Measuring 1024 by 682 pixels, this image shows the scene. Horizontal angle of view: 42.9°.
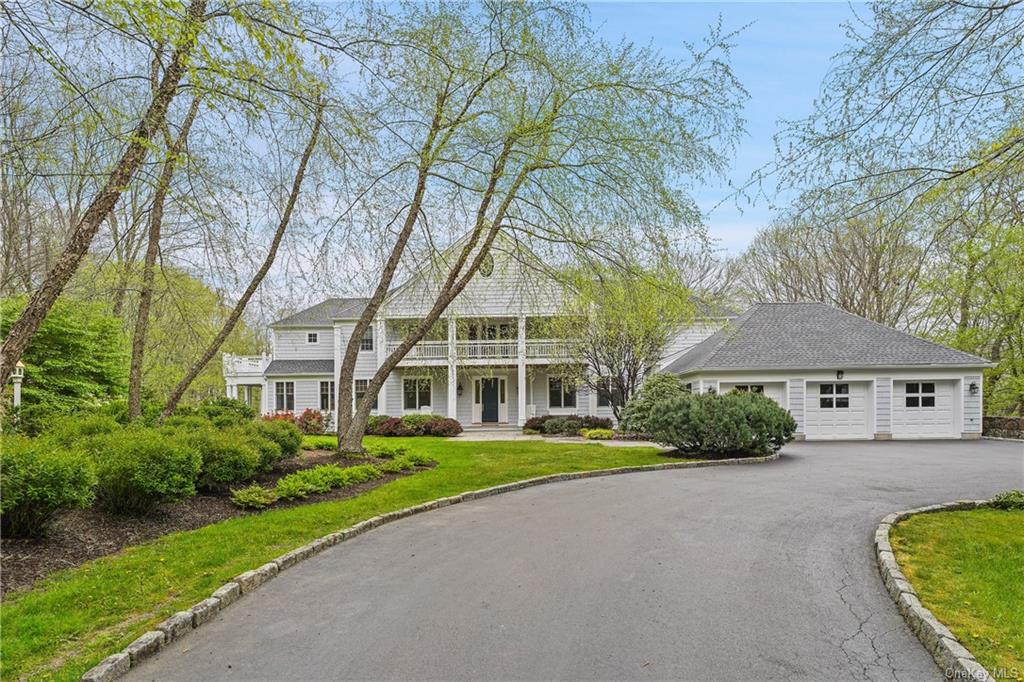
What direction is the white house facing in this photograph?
toward the camera

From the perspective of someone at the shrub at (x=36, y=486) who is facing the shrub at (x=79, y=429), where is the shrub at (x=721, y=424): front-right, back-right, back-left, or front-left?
front-right

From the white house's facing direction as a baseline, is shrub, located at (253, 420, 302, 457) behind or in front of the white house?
in front

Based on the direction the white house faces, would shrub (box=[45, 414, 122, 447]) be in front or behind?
in front

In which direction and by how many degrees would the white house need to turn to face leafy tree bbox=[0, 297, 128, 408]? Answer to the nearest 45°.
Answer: approximately 45° to its right

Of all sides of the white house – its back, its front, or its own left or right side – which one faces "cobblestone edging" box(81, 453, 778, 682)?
front

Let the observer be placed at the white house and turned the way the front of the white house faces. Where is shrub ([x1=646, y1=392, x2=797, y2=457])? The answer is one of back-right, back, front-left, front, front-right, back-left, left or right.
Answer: front

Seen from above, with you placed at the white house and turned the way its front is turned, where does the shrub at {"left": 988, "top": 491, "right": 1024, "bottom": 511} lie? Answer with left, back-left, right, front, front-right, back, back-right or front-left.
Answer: front

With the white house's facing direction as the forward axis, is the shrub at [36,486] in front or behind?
in front

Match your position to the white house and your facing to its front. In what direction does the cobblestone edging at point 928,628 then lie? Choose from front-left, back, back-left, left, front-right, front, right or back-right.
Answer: front
